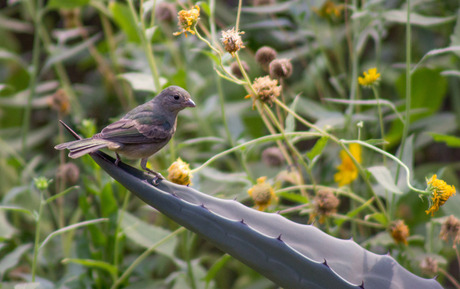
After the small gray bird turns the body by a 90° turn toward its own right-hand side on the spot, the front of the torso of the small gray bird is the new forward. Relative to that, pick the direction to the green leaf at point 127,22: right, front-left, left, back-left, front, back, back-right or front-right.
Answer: back

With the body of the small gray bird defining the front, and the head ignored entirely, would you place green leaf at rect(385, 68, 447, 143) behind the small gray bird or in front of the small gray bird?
in front

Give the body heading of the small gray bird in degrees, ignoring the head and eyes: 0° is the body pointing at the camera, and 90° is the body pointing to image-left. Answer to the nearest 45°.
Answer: approximately 270°
